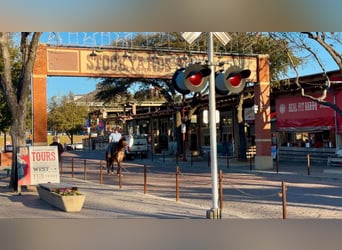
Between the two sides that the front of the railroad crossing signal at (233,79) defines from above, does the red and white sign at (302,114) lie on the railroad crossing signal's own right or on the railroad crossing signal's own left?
on the railroad crossing signal's own left

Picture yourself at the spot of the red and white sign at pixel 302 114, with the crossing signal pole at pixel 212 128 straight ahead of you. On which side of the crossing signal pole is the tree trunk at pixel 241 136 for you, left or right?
right

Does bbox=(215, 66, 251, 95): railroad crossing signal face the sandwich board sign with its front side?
no

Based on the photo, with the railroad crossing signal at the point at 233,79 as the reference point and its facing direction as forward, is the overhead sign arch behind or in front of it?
behind

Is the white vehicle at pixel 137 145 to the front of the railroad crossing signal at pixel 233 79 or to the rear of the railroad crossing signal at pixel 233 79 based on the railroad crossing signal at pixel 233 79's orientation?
to the rear

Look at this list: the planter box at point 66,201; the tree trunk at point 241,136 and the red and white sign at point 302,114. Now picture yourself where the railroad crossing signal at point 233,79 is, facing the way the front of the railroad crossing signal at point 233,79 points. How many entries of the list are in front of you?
0

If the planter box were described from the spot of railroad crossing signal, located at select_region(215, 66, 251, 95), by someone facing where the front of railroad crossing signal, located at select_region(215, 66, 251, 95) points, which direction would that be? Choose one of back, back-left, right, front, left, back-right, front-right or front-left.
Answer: back-right
